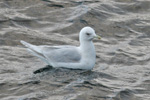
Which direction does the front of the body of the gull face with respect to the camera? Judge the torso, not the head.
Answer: to the viewer's right
